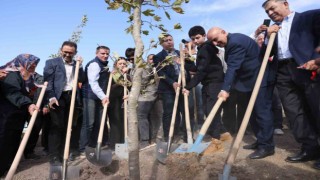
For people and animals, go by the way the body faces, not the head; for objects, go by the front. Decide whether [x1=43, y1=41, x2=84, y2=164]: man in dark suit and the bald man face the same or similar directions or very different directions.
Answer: very different directions

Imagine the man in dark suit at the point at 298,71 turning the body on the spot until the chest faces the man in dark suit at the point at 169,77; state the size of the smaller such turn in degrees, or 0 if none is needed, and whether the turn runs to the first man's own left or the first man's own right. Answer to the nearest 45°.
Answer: approximately 90° to the first man's own right

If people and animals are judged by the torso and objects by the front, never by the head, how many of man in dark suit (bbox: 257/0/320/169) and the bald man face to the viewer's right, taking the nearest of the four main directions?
0

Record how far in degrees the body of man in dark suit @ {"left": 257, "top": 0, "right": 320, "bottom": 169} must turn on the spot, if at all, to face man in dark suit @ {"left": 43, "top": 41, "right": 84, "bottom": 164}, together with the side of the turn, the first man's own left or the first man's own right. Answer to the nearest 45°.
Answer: approximately 45° to the first man's own right

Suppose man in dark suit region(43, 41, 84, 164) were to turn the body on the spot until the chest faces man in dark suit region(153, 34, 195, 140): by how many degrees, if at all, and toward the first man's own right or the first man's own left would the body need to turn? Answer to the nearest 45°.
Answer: approximately 45° to the first man's own left

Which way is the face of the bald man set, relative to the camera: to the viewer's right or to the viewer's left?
to the viewer's left

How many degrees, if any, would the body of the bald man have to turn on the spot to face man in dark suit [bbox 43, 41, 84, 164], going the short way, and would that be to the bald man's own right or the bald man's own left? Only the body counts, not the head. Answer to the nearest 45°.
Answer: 0° — they already face them

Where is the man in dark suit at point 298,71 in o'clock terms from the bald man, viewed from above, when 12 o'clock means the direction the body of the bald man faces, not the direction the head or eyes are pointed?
The man in dark suit is roughly at 7 o'clock from the bald man.

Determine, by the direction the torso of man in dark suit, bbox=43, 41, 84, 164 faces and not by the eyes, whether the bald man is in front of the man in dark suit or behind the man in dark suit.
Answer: in front

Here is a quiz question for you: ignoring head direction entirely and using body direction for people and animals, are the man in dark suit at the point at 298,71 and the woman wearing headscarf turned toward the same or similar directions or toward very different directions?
very different directions

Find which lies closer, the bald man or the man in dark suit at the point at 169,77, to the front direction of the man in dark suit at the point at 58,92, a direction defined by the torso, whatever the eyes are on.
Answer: the bald man

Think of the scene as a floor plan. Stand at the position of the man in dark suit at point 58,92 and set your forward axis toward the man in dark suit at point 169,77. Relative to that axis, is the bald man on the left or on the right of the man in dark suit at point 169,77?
right
